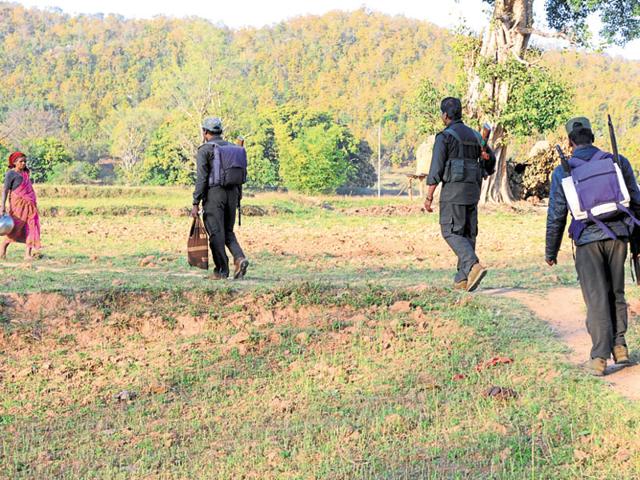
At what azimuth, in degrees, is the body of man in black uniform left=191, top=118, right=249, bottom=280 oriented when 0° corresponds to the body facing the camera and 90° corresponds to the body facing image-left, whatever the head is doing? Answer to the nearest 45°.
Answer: approximately 135°

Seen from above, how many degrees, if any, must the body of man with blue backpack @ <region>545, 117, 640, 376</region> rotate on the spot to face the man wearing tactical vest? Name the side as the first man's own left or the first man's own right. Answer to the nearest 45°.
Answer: approximately 45° to the first man's own left

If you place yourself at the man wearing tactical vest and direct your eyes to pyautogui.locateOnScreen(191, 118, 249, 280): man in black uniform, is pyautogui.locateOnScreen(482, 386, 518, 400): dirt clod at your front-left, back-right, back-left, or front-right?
back-left

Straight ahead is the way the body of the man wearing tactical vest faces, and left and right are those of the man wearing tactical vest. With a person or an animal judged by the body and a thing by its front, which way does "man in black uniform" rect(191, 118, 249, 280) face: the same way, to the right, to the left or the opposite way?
the same way

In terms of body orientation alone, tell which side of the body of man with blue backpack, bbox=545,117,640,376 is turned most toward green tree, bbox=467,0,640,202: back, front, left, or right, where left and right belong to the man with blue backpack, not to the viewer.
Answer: front

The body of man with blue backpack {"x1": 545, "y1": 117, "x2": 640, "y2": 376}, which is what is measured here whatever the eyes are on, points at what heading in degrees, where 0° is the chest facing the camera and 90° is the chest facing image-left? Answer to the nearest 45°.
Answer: approximately 180°

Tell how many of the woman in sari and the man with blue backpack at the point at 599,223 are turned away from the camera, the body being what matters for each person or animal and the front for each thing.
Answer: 1

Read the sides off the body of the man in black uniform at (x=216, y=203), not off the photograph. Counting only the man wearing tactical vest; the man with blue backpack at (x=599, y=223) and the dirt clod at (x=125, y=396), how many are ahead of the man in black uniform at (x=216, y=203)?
0

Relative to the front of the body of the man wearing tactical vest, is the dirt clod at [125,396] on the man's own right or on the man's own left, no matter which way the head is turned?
on the man's own left

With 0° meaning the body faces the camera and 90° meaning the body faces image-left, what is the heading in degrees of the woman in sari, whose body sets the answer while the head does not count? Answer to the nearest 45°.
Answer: approximately 315°

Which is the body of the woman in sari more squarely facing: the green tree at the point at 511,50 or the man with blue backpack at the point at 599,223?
the man with blue backpack

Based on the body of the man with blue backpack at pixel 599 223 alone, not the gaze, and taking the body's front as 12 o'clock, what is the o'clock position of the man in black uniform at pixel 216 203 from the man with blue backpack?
The man in black uniform is roughly at 10 o'clock from the man with blue backpack.

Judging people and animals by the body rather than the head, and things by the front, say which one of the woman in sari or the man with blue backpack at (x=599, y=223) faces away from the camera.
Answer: the man with blue backpack
